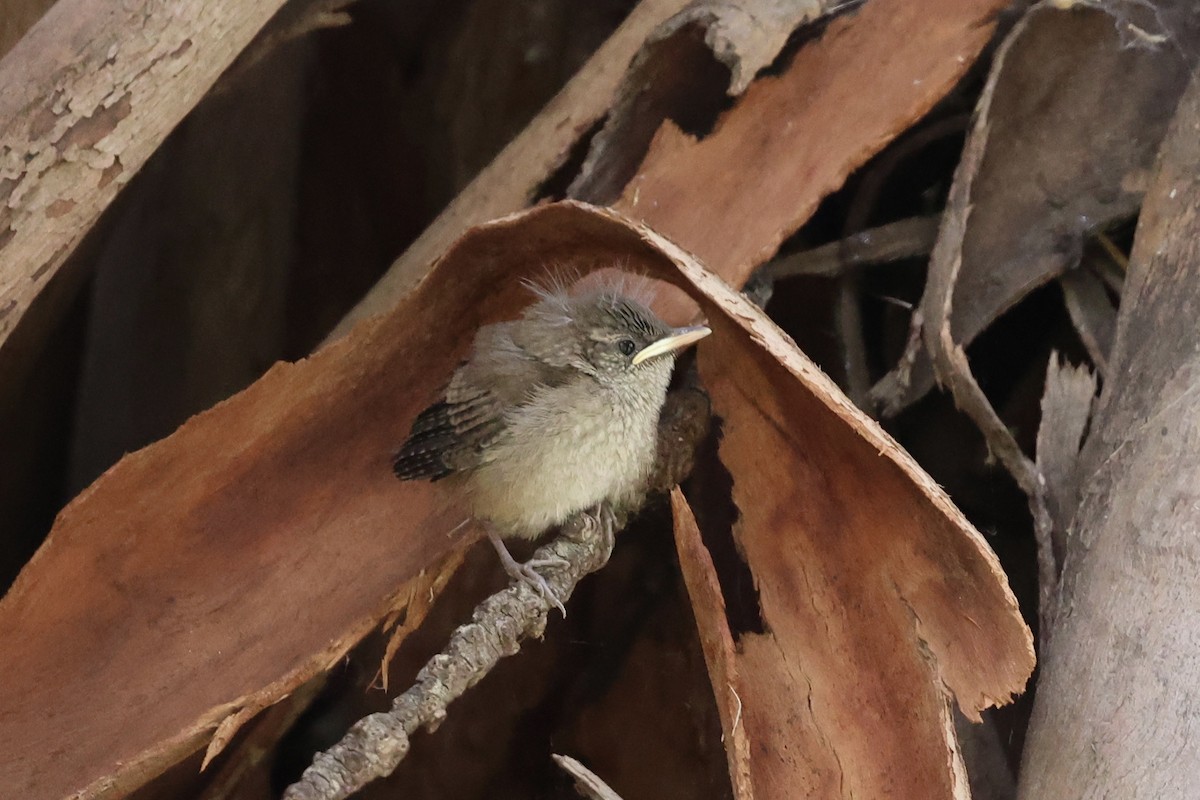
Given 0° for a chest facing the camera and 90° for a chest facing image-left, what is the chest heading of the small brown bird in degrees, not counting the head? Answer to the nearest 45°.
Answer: approximately 270°
